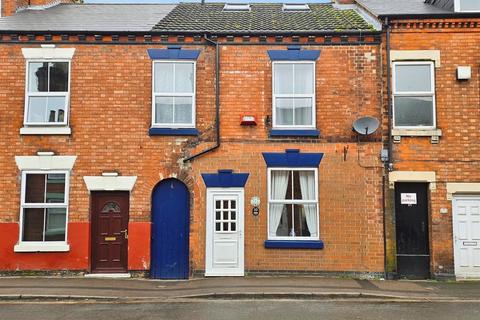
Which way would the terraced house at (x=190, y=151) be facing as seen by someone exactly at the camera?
facing the viewer

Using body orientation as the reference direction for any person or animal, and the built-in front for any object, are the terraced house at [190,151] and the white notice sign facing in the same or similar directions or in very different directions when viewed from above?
same or similar directions

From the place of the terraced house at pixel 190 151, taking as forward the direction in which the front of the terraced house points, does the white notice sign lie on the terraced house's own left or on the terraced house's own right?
on the terraced house's own left

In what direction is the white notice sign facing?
toward the camera

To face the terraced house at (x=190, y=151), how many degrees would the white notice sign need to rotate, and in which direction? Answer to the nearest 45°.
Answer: approximately 90° to its right

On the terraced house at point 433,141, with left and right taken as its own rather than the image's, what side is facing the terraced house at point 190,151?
right
